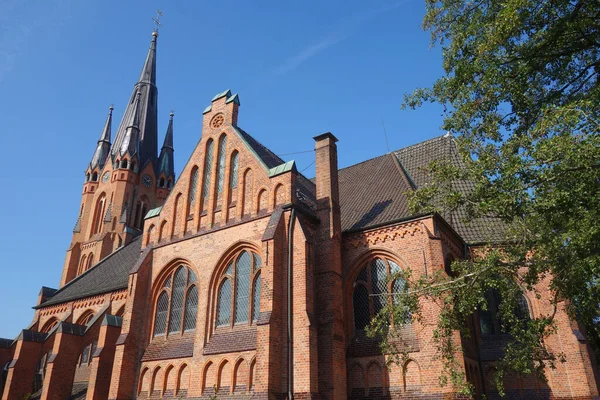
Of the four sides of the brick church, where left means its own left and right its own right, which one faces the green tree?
back

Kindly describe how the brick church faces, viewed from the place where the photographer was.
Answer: facing away from the viewer and to the left of the viewer
